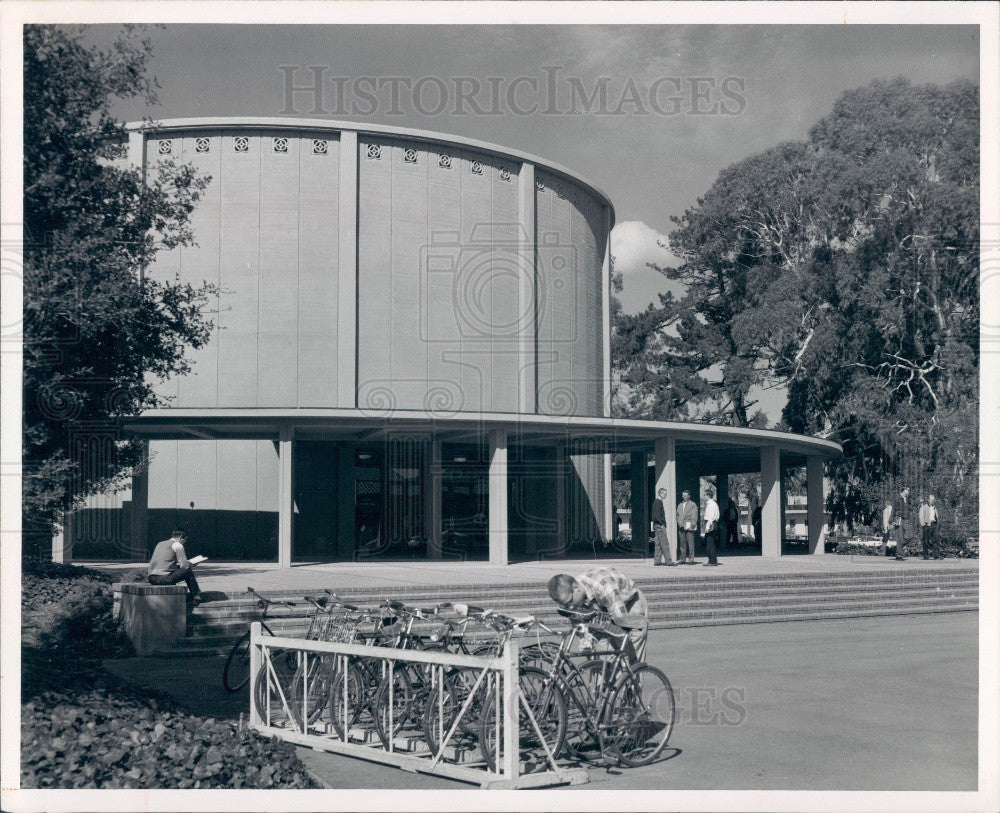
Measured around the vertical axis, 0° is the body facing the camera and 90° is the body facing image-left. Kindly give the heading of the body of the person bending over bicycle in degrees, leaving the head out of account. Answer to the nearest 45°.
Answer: approximately 90°

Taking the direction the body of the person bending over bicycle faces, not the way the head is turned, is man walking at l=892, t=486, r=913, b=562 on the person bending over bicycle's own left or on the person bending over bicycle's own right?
on the person bending over bicycle's own right

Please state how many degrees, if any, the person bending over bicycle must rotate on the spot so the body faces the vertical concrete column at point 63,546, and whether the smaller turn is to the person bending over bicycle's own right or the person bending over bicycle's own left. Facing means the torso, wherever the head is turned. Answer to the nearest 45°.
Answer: approximately 45° to the person bending over bicycle's own right

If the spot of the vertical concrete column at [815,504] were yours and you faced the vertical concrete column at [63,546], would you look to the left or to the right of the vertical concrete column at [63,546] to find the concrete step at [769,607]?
left

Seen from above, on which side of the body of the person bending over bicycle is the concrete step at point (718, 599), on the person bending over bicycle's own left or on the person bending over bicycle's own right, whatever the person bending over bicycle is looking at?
on the person bending over bicycle's own right

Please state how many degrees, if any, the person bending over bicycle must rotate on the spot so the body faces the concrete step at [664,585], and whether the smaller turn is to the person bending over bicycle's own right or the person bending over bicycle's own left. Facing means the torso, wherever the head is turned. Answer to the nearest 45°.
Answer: approximately 90° to the person bending over bicycle's own right

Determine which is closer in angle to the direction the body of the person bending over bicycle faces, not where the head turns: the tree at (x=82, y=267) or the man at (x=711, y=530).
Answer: the tree

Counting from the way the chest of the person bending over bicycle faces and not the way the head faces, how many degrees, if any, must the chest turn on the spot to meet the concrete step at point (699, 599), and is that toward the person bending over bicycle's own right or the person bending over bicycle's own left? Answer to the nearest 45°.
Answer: approximately 90° to the person bending over bicycle's own right

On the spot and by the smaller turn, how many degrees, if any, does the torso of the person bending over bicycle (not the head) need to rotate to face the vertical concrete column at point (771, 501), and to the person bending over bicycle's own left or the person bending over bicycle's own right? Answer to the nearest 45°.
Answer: approximately 90° to the person bending over bicycle's own right

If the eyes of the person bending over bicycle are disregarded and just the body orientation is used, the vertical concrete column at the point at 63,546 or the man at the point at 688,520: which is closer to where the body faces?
the vertical concrete column
